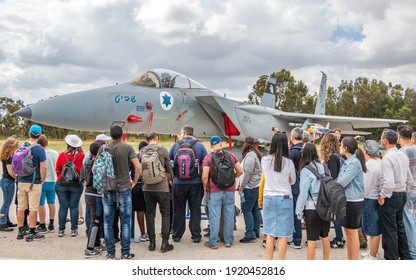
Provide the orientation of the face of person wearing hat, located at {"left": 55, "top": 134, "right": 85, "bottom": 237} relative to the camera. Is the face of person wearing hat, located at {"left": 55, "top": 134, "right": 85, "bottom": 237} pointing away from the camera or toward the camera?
away from the camera

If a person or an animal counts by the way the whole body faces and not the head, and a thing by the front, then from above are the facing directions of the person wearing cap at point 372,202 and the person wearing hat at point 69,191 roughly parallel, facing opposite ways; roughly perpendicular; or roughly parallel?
roughly parallel

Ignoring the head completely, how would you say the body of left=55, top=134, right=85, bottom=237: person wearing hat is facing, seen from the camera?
away from the camera

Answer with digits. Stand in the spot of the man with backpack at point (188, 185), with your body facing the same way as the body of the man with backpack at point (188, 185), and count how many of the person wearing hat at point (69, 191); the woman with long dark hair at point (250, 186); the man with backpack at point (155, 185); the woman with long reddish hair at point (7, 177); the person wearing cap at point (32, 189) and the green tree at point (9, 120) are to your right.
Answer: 1

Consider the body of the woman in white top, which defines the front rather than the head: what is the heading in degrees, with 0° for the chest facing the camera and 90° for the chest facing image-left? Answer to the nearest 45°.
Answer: approximately 180°

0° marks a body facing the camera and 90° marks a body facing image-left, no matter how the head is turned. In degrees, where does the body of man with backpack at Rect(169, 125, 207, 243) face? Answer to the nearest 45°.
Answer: approximately 180°

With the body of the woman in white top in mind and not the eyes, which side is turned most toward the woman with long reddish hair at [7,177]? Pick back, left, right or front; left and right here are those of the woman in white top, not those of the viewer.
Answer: left

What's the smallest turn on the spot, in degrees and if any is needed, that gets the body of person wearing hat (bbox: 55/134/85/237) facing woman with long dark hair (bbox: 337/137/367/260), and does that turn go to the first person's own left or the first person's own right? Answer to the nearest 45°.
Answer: approximately 135° to the first person's own right

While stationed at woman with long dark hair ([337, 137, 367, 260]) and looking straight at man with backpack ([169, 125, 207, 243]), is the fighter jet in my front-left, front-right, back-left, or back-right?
front-right

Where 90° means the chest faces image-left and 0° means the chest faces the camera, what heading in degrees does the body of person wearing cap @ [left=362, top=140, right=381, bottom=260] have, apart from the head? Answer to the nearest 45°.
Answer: approximately 135°

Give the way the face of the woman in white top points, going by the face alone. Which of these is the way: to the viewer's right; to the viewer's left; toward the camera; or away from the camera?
away from the camera

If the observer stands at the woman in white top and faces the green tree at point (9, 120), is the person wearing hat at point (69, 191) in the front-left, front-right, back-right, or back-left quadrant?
front-left

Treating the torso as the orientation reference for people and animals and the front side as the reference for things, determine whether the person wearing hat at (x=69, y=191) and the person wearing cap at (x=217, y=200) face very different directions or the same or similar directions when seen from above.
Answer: same or similar directions

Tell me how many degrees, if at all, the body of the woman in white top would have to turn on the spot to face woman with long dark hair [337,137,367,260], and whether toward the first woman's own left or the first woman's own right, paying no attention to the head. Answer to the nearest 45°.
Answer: approximately 90° to the first woman's own right

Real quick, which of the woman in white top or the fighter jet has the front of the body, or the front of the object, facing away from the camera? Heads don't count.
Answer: the woman in white top
